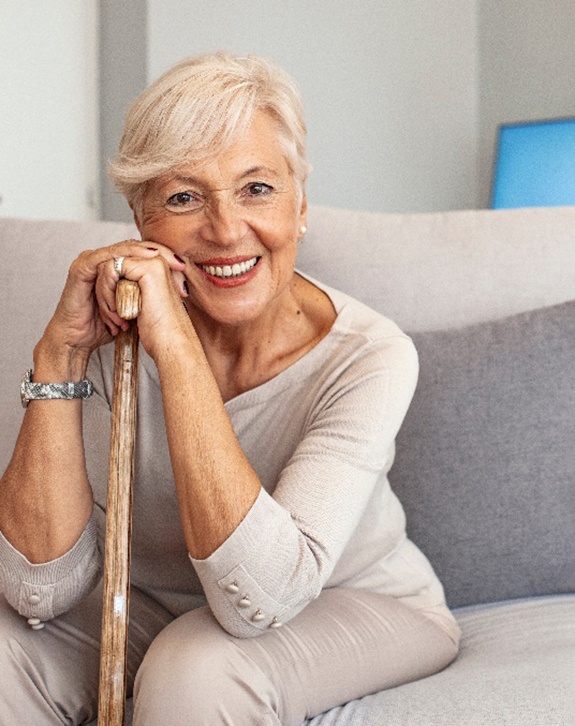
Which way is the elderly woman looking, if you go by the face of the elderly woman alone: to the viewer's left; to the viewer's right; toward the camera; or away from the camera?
toward the camera

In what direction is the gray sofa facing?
toward the camera
